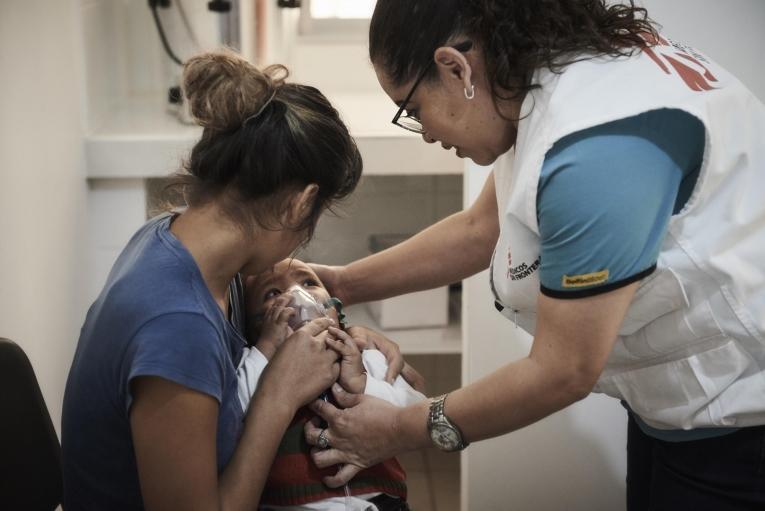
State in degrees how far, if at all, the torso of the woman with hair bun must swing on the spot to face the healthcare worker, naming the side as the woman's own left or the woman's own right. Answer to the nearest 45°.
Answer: approximately 45° to the woman's own right

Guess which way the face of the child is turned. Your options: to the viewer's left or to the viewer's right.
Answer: to the viewer's right

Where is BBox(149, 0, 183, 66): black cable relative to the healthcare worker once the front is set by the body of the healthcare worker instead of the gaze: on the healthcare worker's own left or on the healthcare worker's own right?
on the healthcare worker's own right

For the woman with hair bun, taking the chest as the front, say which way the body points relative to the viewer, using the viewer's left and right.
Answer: facing away from the viewer and to the right of the viewer

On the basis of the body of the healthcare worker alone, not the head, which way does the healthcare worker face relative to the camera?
to the viewer's left

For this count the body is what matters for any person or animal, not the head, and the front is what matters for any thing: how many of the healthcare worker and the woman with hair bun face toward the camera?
0

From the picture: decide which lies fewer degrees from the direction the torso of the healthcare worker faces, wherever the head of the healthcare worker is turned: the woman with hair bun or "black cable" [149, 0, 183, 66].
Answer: the woman with hair bun

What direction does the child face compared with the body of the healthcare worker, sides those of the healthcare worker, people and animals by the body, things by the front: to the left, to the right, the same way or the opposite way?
to the left
